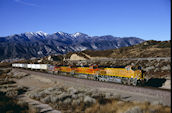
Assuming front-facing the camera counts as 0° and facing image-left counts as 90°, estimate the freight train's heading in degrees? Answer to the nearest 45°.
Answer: approximately 315°
